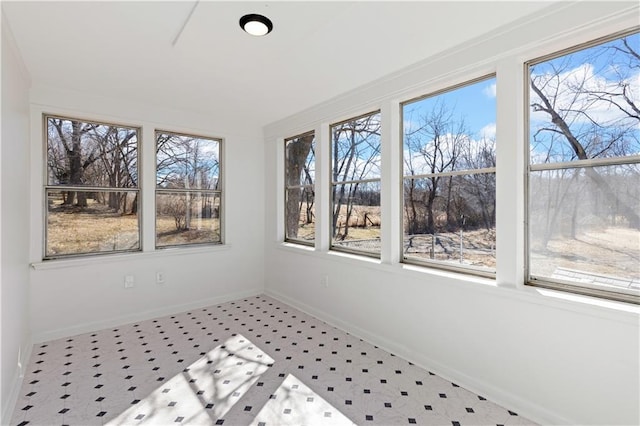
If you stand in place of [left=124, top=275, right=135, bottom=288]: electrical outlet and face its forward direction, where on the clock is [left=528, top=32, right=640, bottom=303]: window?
The window is roughly at 11 o'clock from the electrical outlet.

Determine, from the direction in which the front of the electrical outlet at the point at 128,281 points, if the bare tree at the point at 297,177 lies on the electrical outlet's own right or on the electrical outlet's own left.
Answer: on the electrical outlet's own left

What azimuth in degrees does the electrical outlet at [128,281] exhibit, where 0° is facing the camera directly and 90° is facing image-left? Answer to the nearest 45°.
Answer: approximately 0°

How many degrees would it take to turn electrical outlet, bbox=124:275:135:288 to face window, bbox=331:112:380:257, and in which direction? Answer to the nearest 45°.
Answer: approximately 45° to its left

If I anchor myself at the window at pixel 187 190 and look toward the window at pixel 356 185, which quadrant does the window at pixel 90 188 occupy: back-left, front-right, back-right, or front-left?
back-right
